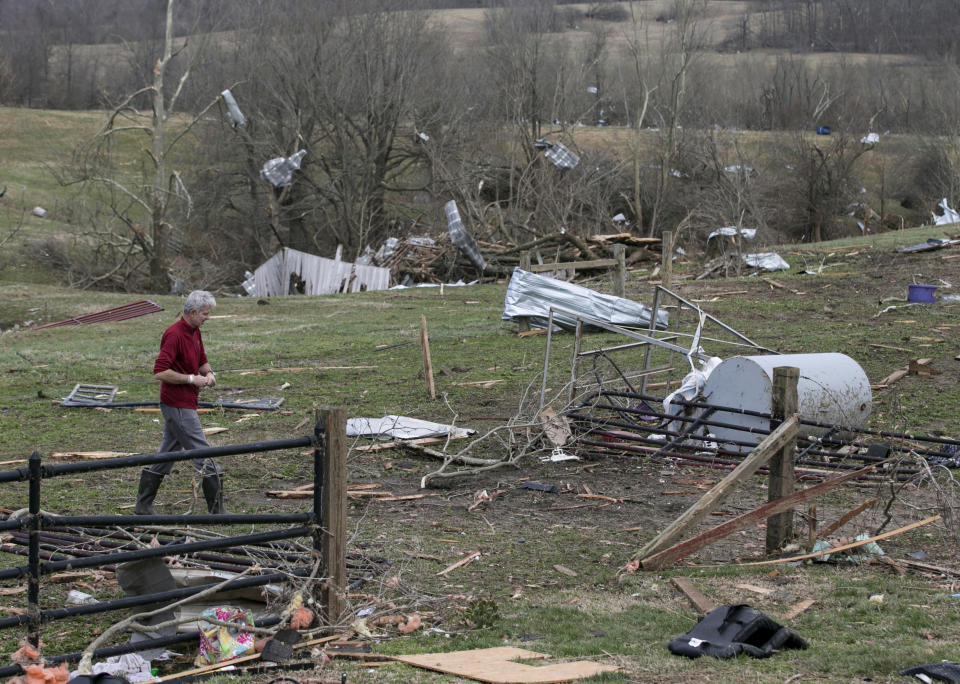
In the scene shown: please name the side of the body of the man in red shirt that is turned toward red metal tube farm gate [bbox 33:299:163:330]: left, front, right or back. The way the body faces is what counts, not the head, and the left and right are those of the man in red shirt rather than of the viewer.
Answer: left

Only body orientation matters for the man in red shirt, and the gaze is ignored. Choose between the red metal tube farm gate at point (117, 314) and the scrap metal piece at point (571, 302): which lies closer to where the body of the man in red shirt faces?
the scrap metal piece

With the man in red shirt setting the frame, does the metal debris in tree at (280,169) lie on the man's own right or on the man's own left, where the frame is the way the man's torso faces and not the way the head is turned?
on the man's own left

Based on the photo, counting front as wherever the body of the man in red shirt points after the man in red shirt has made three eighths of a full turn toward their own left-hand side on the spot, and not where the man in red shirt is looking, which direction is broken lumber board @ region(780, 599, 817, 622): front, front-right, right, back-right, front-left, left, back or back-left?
back

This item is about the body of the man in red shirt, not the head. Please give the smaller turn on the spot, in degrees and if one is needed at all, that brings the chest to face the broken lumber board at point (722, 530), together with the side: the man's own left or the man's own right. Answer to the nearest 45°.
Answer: approximately 45° to the man's own right

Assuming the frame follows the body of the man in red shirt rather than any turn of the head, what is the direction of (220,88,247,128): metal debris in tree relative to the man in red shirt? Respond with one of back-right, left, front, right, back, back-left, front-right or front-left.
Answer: left

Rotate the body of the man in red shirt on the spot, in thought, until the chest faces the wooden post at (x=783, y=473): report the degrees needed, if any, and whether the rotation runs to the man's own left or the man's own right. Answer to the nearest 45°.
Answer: approximately 45° to the man's own right

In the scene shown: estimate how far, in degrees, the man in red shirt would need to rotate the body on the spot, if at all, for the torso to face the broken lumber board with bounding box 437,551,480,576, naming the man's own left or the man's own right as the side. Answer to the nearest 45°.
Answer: approximately 45° to the man's own right

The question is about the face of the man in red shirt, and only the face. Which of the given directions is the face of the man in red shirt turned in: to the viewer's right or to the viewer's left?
to the viewer's right

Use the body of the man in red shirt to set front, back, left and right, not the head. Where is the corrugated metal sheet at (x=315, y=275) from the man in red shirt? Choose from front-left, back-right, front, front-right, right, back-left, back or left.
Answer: left

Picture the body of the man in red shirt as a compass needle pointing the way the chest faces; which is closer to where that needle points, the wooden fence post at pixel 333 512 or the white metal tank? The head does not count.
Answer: the white metal tank

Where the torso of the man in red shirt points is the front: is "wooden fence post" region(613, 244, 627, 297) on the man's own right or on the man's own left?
on the man's own left

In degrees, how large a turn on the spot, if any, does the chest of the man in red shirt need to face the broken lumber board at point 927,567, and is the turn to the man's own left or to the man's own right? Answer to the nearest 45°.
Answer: approximately 45° to the man's own right

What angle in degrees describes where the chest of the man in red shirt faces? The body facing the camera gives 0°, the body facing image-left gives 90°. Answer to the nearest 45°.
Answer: approximately 270°
